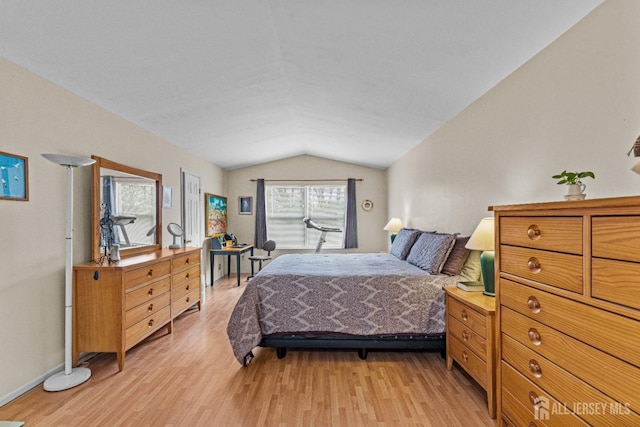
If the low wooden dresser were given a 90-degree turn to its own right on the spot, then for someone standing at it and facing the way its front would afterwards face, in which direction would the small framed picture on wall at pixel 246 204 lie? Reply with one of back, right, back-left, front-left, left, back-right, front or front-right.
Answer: back

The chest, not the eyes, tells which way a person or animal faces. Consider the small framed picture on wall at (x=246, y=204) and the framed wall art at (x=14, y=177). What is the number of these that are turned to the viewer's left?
0

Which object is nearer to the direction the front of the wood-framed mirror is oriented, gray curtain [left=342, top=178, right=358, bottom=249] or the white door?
the gray curtain

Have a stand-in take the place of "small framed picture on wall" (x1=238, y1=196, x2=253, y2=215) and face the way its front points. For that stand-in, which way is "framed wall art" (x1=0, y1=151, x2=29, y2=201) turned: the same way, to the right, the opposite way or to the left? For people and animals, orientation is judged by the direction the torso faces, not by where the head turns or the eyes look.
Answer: to the left

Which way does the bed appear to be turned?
to the viewer's left

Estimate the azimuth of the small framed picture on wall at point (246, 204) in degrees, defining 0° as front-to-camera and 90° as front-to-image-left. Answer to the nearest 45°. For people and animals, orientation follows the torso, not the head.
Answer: approximately 0°

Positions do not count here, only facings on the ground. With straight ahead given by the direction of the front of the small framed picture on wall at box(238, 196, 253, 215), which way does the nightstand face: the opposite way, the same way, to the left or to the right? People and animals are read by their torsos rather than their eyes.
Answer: to the right

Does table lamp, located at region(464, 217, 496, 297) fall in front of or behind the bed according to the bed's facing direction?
behind

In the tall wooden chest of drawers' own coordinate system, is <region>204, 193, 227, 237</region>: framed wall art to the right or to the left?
on its right

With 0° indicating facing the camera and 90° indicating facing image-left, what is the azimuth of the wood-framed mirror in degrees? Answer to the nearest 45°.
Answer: approximately 315°

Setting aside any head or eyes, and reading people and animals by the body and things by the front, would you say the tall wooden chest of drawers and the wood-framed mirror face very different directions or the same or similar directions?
very different directions

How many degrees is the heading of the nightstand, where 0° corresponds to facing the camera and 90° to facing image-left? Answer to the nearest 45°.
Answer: approximately 45°

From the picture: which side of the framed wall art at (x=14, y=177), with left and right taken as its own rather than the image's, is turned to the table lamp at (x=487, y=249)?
front

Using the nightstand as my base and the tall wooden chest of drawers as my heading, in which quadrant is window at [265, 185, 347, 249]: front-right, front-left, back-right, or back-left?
back-right

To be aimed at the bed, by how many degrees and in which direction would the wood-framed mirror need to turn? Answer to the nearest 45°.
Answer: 0° — it already faces it

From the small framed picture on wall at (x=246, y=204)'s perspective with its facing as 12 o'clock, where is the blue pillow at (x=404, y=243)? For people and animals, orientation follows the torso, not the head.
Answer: The blue pillow is roughly at 11 o'clock from the small framed picture on wall.
